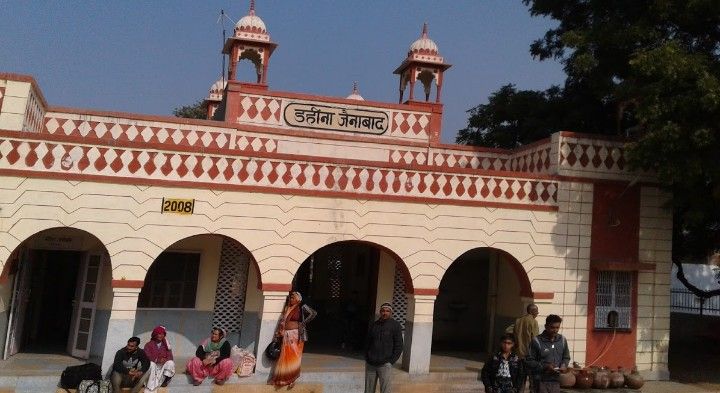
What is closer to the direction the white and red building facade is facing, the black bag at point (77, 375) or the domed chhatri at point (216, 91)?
the black bag

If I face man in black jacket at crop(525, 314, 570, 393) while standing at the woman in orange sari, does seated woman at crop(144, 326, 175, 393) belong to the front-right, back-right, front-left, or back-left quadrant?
back-right

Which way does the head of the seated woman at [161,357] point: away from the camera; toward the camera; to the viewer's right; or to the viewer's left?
toward the camera

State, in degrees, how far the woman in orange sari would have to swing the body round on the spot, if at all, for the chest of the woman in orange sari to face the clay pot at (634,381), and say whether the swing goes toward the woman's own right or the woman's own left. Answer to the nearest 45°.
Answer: approximately 90° to the woman's own left

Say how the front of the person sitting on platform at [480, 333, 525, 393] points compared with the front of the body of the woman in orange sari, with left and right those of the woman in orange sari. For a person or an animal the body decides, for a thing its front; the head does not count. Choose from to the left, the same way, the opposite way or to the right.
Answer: the same way

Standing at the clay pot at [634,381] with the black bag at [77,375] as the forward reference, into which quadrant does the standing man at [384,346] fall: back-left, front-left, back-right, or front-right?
front-left

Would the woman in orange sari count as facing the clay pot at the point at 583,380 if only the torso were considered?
no

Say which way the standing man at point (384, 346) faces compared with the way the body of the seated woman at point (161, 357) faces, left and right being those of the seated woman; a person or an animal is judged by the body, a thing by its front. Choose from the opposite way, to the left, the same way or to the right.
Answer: the same way

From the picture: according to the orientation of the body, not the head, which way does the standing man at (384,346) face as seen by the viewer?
toward the camera

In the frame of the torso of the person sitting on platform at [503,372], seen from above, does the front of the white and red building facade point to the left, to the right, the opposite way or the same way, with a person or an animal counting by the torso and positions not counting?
the same way

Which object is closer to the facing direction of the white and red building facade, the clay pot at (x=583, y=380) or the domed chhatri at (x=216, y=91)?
the clay pot

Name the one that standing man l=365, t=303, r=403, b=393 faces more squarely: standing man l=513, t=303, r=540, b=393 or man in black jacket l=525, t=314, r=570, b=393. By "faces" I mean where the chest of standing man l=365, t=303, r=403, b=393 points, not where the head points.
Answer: the man in black jacket

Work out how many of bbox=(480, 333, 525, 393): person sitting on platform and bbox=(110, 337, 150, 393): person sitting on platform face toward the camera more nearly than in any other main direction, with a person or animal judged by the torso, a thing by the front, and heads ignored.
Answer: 2

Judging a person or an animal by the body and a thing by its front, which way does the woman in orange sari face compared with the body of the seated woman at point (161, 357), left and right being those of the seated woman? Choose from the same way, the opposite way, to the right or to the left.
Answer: the same way

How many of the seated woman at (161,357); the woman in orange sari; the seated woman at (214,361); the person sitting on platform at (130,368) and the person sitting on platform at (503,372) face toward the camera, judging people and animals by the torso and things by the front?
5

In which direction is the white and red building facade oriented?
toward the camera

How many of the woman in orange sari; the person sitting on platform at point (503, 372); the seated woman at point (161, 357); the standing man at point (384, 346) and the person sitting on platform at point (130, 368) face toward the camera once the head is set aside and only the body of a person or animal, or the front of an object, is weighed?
5

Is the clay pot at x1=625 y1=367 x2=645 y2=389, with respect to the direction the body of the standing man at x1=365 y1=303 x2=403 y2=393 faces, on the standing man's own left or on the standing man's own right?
on the standing man's own left

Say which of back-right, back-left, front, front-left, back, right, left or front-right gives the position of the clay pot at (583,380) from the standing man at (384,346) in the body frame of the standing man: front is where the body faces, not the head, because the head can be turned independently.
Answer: back-left

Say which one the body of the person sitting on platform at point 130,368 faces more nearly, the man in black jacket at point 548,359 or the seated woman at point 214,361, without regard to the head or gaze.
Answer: the man in black jacket

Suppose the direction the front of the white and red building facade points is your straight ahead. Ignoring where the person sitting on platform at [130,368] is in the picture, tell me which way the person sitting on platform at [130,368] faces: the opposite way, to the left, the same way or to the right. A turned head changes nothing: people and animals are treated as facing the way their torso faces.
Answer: the same way
